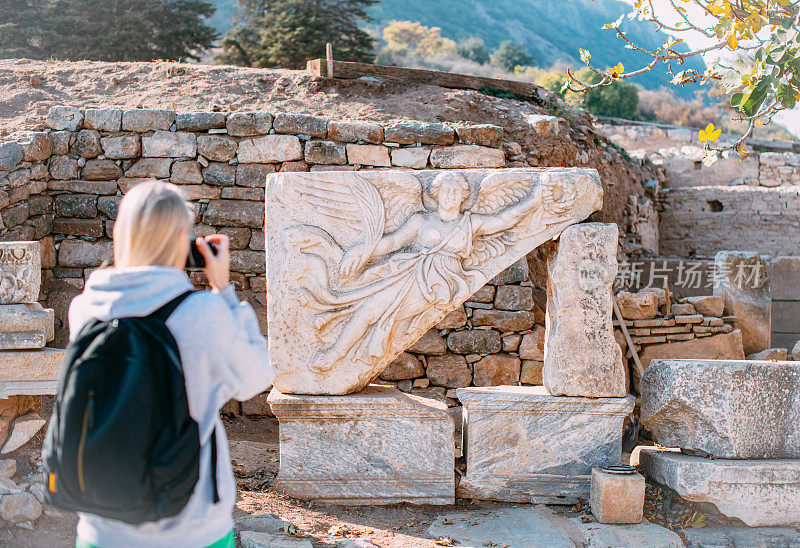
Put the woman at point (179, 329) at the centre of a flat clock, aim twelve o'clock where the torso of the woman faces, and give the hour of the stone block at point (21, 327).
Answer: The stone block is roughly at 10 o'clock from the woman.

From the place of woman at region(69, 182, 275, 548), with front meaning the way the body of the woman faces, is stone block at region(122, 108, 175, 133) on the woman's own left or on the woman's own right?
on the woman's own left

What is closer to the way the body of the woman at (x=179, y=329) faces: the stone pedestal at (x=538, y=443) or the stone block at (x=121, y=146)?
the stone pedestal

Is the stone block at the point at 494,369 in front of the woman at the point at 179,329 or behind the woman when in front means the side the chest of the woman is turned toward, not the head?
in front

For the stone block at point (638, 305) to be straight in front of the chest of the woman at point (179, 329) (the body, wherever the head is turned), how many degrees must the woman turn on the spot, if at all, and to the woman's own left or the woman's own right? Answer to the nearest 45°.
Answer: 0° — they already face it

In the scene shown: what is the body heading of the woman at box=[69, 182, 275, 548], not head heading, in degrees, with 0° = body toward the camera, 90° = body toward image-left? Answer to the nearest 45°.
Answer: approximately 225°

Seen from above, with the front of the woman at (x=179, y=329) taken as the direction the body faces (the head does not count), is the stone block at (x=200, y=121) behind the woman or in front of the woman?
in front

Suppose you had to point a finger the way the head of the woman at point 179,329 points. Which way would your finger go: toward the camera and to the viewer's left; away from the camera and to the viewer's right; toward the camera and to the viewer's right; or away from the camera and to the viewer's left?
away from the camera and to the viewer's right

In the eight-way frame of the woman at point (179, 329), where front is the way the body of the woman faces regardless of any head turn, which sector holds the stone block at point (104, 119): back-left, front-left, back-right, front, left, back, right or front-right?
front-left

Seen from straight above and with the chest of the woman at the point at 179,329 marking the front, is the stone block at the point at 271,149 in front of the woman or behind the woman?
in front
